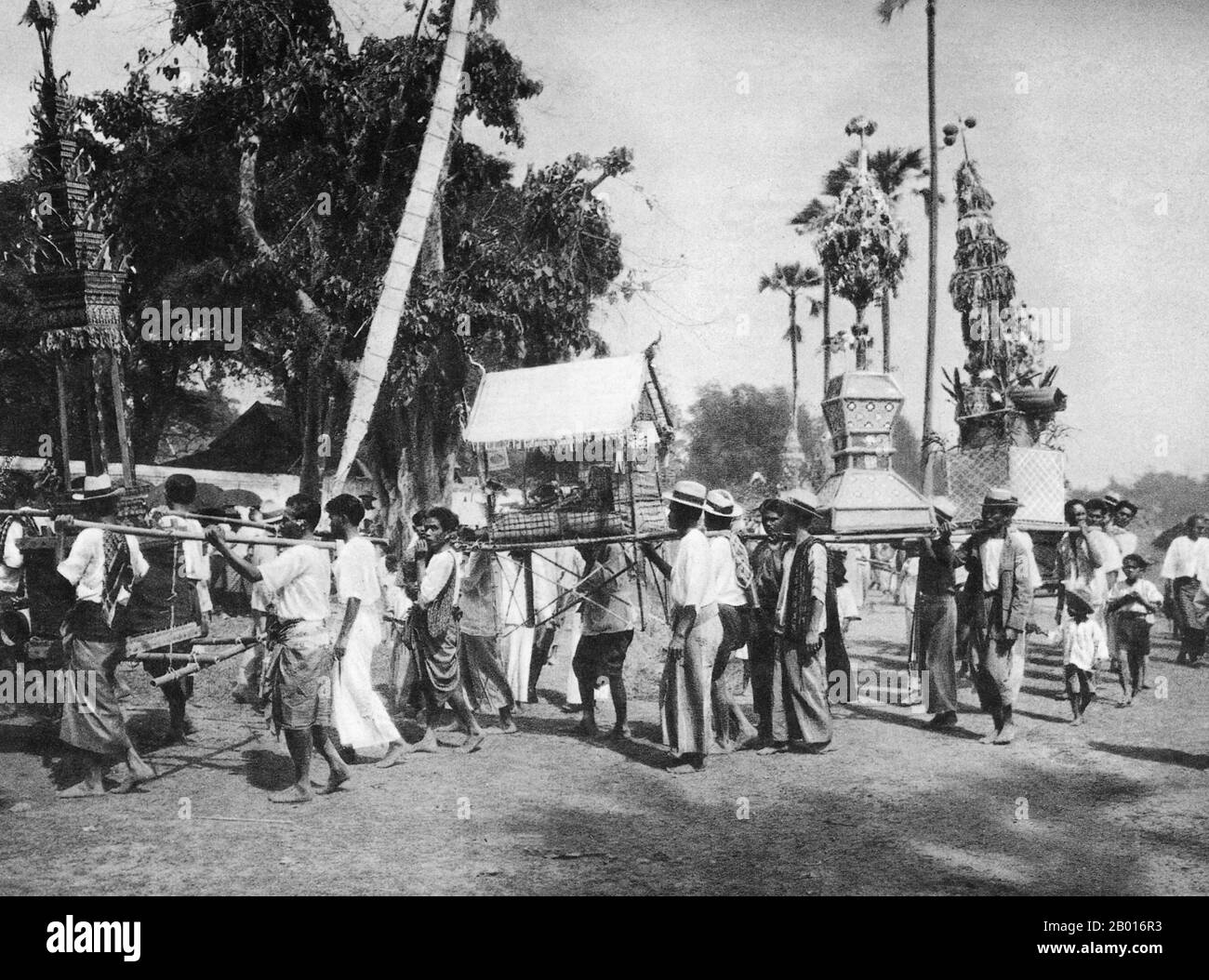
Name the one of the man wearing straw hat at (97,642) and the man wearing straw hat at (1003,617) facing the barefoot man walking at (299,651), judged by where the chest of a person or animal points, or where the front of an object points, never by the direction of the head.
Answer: the man wearing straw hat at (1003,617)

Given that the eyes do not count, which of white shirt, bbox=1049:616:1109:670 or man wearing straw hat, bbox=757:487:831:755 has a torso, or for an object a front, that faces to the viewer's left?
the man wearing straw hat

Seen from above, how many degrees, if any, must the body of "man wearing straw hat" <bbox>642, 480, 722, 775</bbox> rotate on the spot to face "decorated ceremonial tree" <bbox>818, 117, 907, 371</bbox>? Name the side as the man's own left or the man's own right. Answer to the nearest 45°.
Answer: approximately 135° to the man's own right

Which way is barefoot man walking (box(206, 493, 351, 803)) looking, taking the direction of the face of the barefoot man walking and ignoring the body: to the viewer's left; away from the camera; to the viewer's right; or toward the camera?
to the viewer's left

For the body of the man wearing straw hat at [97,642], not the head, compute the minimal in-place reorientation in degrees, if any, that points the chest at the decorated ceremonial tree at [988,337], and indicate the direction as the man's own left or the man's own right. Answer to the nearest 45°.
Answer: approximately 135° to the man's own right

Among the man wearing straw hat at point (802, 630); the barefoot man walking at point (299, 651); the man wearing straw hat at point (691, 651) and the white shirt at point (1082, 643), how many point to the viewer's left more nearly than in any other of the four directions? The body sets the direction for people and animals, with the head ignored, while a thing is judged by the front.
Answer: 3

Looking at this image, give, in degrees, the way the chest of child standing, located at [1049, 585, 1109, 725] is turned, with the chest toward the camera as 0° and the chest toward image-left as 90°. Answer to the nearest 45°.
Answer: approximately 45°

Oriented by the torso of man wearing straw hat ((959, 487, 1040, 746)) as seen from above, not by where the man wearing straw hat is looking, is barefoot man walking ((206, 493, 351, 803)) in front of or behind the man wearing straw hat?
in front

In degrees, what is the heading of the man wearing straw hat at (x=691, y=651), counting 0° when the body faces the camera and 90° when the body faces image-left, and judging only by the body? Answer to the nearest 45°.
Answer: approximately 90°

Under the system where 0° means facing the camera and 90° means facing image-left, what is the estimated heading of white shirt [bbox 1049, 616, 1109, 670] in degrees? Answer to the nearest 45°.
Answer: approximately 0°

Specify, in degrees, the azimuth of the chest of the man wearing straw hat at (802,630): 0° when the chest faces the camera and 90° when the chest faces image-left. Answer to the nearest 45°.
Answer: approximately 90°

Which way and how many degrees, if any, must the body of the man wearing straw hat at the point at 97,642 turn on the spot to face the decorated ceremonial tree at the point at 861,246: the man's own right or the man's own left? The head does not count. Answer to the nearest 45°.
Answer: approximately 135° to the man's own right
